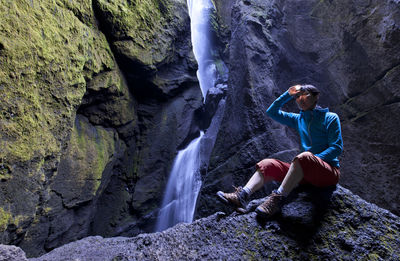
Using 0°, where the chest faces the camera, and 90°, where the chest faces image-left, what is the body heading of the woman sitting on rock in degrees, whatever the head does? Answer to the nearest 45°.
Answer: approximately 45°
